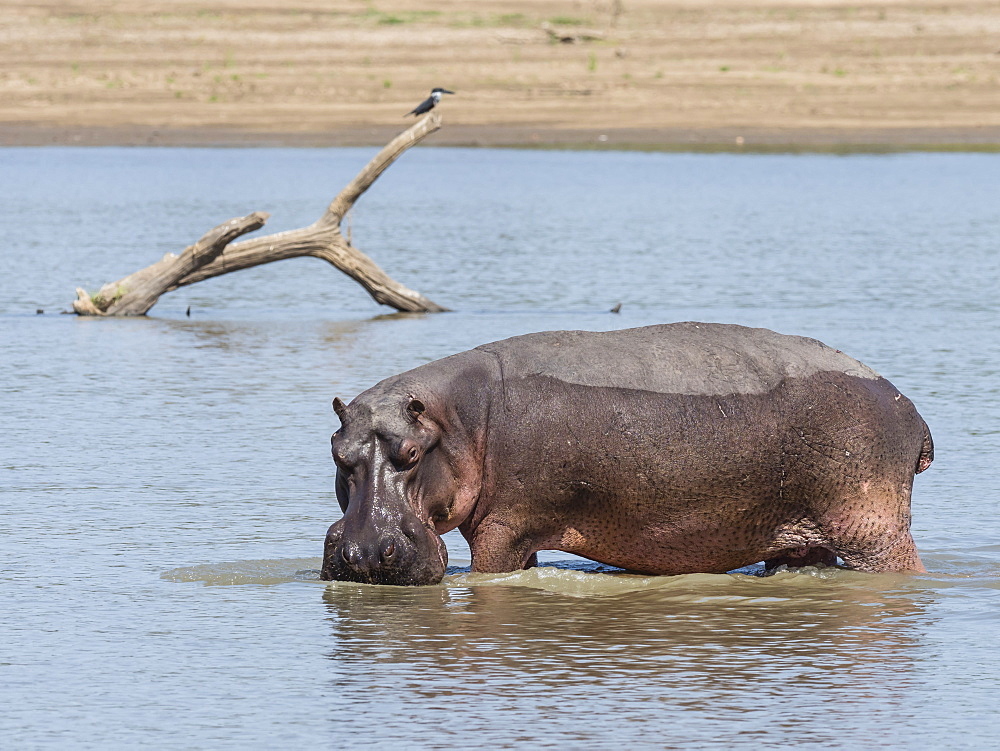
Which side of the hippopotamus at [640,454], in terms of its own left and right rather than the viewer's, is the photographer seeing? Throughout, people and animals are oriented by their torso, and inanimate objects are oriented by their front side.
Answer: left

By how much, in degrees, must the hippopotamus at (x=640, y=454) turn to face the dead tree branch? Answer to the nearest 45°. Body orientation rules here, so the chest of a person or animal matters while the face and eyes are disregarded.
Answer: approximately 90° to its right
